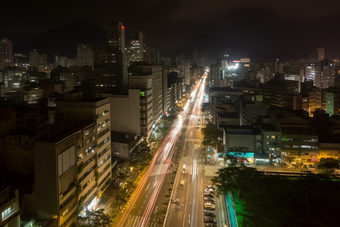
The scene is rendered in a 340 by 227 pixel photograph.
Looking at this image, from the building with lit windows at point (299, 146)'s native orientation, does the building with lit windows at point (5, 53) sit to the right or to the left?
on its right

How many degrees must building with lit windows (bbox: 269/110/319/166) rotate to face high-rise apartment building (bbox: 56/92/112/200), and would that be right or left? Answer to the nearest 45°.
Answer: approximately 45° to its right

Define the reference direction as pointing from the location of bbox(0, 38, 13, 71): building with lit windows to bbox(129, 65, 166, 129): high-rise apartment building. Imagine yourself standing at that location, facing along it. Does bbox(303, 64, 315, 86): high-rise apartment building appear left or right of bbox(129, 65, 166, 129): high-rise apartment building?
left

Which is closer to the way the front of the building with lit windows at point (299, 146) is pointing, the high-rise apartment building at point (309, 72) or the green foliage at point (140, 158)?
the green foliage

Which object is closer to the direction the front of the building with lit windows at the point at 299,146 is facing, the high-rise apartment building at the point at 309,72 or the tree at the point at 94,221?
the tree

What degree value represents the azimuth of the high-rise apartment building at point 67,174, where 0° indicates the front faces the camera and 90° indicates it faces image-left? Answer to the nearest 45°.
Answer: approximately 315°
